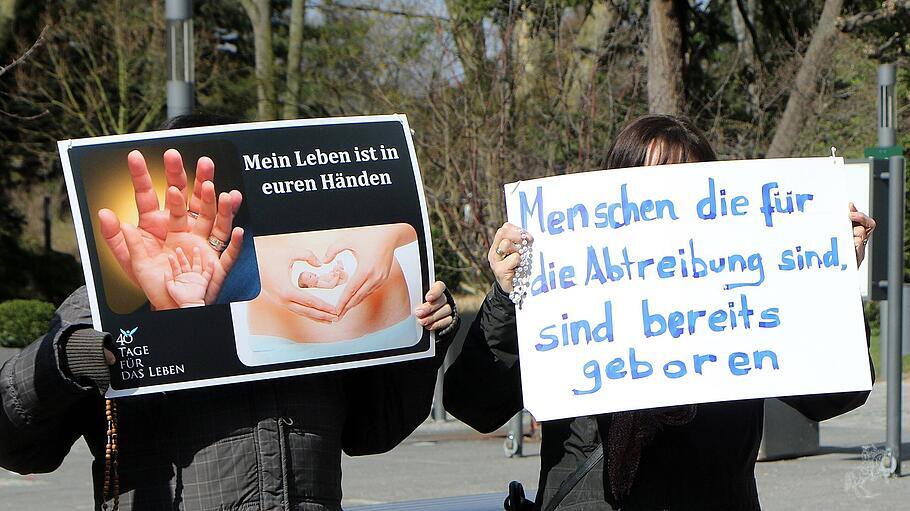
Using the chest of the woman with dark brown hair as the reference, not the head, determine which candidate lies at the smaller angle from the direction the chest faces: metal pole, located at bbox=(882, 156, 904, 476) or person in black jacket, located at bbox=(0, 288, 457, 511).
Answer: the person in black jacket

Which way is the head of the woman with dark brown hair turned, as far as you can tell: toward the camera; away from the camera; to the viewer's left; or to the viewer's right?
toward the camera

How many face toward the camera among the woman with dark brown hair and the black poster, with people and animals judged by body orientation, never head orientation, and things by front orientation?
2

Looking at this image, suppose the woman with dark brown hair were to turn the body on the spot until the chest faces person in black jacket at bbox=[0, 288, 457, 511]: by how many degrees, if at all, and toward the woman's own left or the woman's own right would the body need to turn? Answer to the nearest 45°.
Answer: approximately 90° to the woman's own right

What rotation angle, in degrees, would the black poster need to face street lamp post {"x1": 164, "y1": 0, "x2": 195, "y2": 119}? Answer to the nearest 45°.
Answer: approximately 180°

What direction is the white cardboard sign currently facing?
toward the camera

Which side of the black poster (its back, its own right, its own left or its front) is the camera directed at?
front

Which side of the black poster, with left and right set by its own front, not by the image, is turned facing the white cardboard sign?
left

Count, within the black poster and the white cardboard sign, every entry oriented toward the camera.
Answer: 2

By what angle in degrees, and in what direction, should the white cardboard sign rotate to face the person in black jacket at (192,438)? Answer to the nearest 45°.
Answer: approximately 90° to its right

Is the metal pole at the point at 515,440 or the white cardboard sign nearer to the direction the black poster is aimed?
the white cardboard sign

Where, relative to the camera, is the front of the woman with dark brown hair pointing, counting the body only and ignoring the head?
toward the camera
